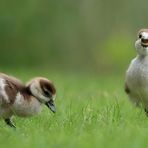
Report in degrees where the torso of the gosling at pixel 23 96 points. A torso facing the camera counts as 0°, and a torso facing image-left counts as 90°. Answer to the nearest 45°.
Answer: approximately 270°

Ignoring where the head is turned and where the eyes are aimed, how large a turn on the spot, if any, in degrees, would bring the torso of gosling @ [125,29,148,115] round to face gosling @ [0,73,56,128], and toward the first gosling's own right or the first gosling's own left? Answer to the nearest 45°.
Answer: approximately 45° to the first gosling's own right

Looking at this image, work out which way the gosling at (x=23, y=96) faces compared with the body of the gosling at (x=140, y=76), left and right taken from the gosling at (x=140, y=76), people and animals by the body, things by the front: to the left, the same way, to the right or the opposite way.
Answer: to the left

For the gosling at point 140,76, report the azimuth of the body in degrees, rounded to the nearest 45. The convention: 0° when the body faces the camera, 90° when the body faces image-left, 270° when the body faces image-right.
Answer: approximately 0°

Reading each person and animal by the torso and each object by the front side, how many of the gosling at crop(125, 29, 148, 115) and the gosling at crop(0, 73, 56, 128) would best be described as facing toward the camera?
1
